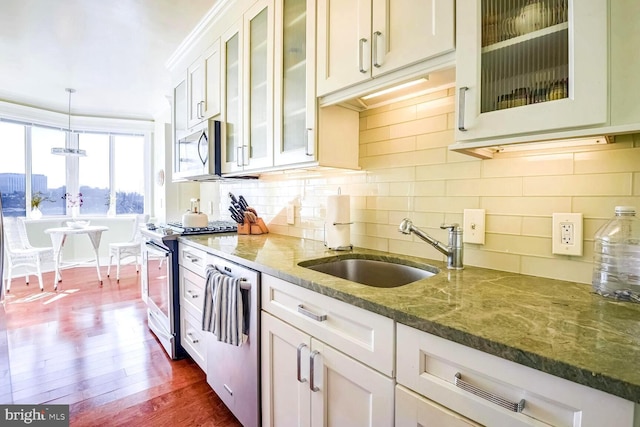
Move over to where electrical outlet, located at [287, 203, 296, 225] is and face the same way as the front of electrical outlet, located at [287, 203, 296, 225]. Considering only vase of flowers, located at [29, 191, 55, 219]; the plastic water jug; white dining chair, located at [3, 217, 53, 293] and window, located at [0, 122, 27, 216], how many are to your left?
1

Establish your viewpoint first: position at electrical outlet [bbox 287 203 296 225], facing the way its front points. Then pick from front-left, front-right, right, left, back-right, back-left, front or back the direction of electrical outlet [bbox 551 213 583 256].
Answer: left

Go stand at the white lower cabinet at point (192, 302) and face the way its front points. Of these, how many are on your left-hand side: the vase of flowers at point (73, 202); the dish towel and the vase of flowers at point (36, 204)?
1

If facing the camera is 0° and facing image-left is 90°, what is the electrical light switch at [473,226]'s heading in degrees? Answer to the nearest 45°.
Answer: approximately 45°

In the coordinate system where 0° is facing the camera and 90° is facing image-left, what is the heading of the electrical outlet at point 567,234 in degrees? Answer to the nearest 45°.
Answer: approximately 0°

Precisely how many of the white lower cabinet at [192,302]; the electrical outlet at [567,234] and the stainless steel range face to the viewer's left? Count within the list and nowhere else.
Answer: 2

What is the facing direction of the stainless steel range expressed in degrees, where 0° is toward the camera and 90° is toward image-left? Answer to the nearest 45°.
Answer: approximately 90°
